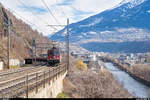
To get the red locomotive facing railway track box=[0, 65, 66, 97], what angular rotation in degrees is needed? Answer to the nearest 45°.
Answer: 0° — it already faces it

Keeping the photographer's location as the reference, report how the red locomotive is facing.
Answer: facing the viewer
